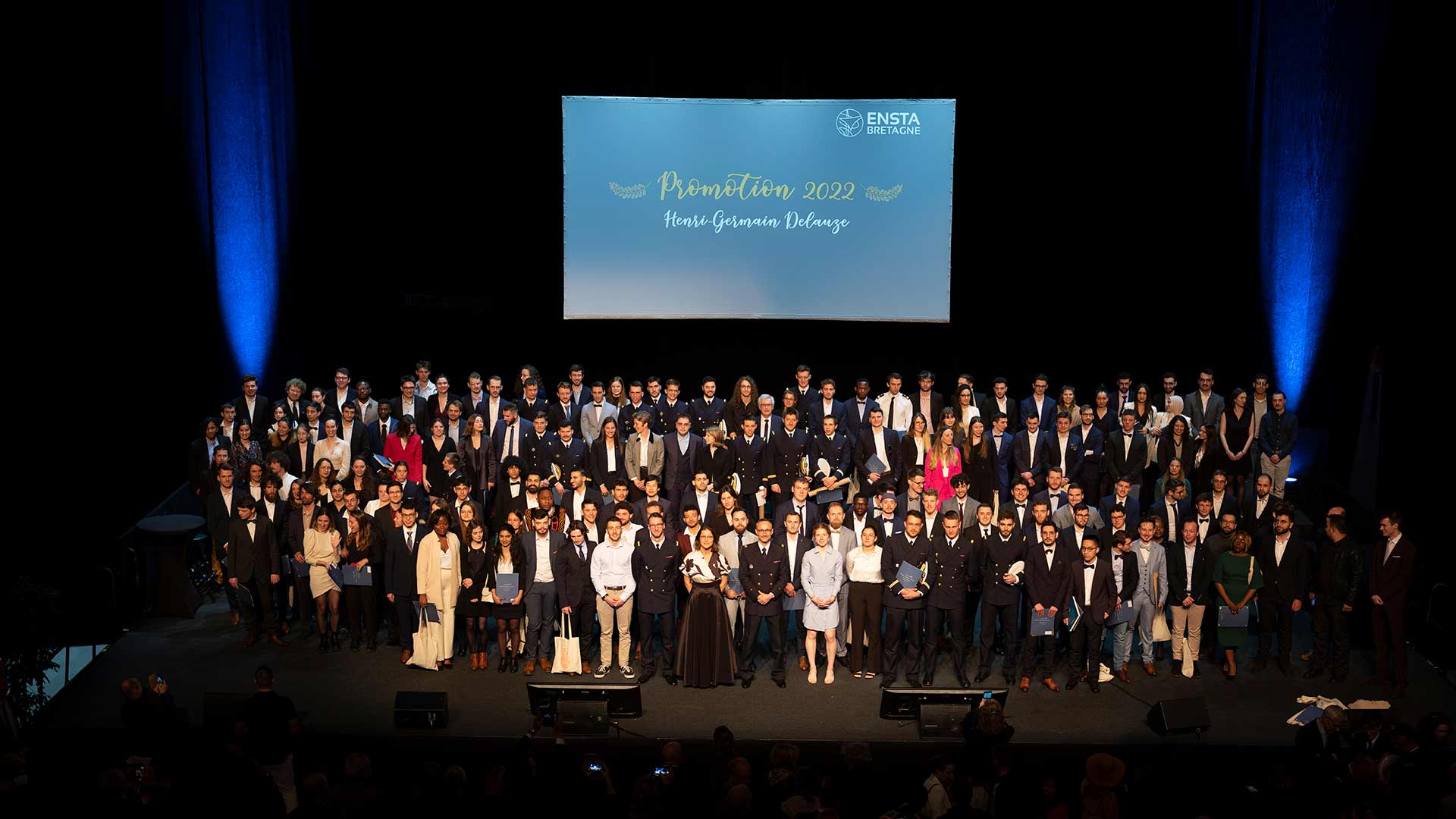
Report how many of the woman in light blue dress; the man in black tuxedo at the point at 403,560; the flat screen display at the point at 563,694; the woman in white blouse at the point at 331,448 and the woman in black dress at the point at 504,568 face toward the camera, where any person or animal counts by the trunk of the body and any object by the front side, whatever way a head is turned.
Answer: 4

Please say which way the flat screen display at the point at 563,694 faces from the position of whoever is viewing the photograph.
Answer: facing away from the viewer

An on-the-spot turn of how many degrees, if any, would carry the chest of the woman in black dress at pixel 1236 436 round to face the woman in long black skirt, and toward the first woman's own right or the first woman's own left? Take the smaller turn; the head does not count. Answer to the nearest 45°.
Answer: approximately 45° to the first woman's own right

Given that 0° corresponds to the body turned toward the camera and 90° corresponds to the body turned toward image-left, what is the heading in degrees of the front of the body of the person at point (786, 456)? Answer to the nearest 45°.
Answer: approximately 0°

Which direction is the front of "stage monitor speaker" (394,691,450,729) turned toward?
away from the camera
